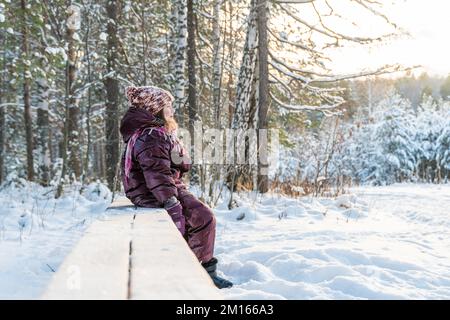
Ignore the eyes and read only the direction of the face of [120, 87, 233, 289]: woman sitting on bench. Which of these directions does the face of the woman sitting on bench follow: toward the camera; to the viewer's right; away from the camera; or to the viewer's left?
to the viewer's right

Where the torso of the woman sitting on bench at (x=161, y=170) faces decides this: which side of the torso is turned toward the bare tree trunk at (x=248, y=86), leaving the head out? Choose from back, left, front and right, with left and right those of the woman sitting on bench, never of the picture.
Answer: left

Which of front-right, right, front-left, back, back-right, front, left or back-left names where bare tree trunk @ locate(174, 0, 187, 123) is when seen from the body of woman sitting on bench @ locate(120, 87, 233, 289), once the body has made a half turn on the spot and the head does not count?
right

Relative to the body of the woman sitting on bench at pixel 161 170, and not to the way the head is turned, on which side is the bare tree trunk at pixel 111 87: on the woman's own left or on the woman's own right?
on the woman's own left

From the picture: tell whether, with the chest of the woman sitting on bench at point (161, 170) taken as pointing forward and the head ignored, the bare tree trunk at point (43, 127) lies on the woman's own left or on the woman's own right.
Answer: on the woman's own left

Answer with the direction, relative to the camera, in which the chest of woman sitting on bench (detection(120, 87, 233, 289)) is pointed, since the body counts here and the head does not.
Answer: to the viewer's right

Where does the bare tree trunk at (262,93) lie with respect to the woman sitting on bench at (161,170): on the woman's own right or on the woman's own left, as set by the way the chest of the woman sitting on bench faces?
on the woman's own left
